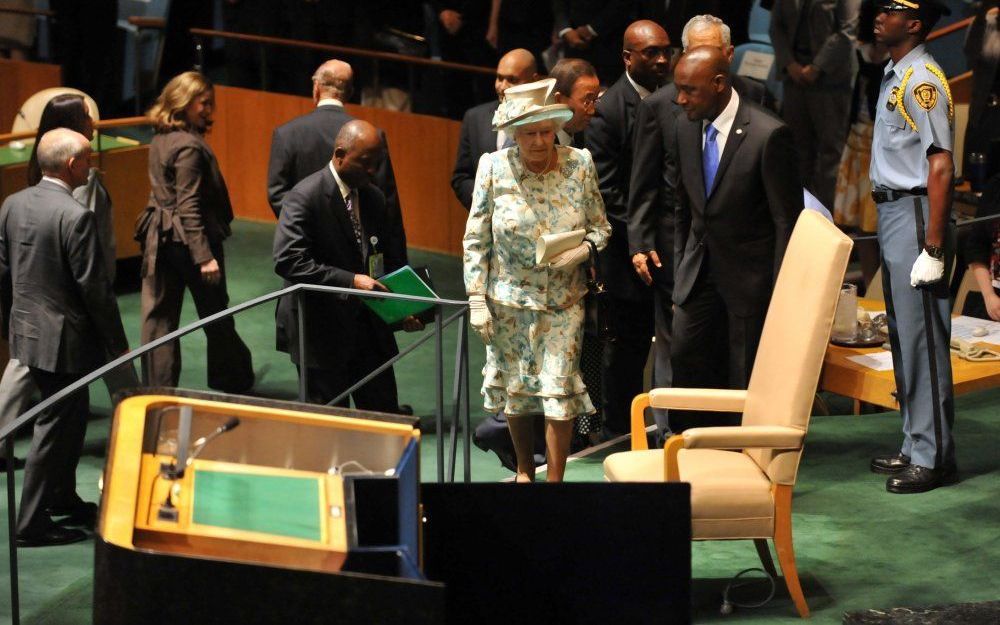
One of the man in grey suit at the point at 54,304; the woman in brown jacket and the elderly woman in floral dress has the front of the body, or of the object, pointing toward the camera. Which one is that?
the elderly woman in floral dress

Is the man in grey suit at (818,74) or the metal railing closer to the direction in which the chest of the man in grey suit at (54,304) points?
the man in grey suit

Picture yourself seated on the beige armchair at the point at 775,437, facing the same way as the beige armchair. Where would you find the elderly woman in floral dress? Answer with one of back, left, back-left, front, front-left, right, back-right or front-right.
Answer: right

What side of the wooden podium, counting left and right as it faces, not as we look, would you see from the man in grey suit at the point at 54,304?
right

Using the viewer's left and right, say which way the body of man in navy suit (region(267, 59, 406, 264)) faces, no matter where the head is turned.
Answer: facing away from the viewer

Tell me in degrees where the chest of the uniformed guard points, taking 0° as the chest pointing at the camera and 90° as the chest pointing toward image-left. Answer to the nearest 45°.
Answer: approximately 90°

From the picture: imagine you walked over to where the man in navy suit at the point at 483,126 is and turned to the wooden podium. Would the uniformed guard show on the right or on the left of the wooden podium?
left

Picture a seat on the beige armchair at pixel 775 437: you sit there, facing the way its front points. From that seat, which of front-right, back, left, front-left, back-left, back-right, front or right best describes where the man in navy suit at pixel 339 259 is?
right

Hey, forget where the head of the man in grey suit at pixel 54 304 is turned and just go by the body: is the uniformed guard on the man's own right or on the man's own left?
on the man's own right
